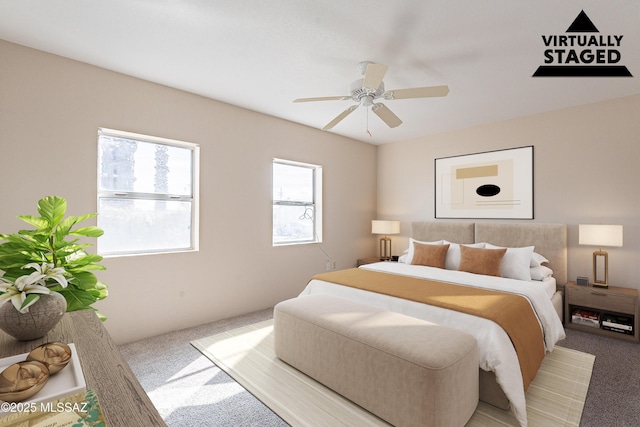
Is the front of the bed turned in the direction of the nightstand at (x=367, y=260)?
no

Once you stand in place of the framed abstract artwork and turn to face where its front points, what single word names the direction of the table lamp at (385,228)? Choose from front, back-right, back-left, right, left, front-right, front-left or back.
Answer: front-right

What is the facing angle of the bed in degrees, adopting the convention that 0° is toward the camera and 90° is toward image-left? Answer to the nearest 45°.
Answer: approximately 45°

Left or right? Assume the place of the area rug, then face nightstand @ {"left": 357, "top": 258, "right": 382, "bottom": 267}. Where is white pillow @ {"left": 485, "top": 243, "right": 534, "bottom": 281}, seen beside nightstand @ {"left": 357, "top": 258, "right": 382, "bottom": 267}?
right

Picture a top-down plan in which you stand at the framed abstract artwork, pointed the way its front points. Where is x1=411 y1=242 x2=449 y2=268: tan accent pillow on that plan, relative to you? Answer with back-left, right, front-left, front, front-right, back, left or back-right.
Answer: front

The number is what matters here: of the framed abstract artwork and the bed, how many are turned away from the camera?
0

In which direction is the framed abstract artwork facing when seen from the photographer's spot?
facing the viewer and to the left of the viewer

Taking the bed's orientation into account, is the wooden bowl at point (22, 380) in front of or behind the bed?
in front

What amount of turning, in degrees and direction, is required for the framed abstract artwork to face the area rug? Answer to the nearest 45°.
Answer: approximately 45° to its left

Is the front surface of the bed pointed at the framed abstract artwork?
no

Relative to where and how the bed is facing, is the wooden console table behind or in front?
in front

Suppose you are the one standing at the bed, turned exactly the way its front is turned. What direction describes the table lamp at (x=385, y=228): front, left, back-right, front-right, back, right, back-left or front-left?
right

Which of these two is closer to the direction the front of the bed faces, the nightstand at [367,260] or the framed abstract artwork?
the nightstand

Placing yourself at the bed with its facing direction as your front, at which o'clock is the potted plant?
The potted plant is roughly at 12 o'clock from the bed.

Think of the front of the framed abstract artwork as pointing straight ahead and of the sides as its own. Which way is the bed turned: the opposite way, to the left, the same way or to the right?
the same way
